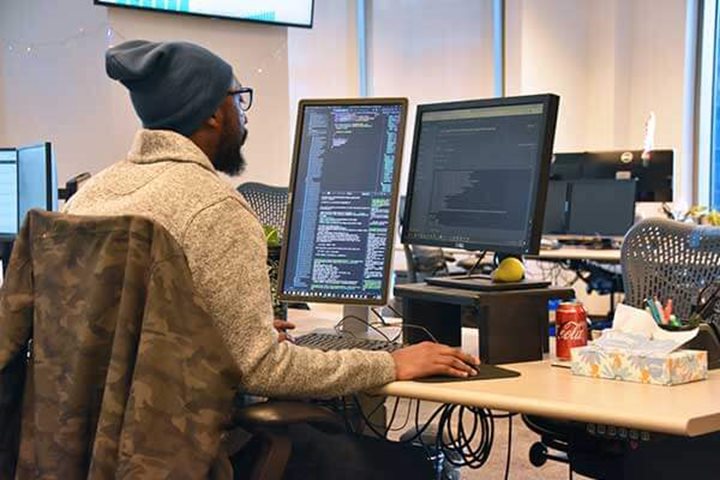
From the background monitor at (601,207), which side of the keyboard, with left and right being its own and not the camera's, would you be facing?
back

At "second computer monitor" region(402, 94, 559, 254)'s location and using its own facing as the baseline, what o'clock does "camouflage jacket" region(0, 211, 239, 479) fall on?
The camouflage jacket is roughly at 12 o'clock from the second computer monitor.

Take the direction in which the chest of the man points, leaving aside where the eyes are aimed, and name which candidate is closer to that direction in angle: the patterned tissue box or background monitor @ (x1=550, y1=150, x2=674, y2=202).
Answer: the background monitor

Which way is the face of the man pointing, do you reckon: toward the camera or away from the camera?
away from the camera

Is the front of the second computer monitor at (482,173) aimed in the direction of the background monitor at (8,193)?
no

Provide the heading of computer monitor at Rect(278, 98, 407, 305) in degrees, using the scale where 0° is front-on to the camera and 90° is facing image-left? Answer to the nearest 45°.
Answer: approximately 45°

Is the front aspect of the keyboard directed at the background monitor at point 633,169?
no

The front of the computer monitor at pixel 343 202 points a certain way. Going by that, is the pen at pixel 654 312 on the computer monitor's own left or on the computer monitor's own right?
on the computer monitor's own left

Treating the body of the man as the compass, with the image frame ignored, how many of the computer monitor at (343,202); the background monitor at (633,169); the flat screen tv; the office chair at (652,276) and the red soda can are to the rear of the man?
0

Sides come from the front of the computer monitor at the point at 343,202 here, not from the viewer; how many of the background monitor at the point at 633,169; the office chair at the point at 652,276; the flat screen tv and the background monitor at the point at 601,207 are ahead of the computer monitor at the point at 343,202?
0

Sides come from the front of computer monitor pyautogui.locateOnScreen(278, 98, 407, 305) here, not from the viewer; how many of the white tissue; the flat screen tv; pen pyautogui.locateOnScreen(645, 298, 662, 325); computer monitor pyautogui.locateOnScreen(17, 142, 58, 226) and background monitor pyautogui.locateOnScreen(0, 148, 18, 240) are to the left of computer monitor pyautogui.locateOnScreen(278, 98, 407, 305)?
2

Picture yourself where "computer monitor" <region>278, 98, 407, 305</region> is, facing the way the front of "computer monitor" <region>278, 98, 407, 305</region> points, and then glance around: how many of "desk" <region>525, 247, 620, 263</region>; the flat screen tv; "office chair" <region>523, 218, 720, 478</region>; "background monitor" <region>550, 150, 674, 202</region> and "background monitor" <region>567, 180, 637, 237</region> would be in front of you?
0

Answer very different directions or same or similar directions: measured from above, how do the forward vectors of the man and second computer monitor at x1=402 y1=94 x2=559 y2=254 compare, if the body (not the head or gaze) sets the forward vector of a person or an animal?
very different directions

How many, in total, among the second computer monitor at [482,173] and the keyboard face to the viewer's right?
0

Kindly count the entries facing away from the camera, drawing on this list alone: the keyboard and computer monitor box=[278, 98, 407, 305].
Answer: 0

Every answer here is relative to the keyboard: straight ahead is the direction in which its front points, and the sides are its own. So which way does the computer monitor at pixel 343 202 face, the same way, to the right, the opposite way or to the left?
the same way
